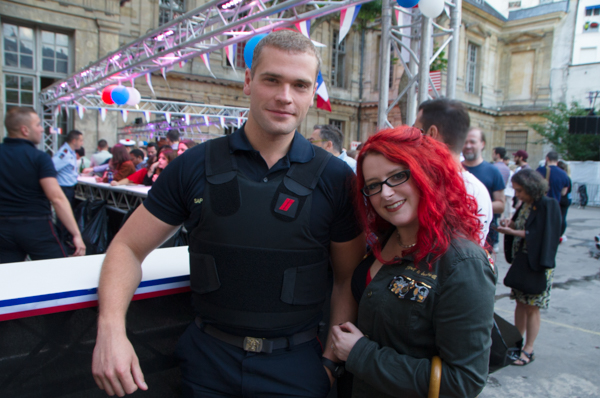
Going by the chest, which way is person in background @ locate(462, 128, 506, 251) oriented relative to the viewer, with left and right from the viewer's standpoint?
facing the viewer and to the left of the viewer

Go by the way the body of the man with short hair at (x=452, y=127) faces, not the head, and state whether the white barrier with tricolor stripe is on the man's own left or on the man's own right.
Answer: on the man's own left

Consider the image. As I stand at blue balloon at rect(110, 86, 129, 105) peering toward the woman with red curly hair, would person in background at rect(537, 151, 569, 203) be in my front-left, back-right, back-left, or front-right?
front-left

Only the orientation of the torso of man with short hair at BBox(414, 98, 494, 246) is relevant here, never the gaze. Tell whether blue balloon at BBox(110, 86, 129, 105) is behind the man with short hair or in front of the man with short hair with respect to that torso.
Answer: in front

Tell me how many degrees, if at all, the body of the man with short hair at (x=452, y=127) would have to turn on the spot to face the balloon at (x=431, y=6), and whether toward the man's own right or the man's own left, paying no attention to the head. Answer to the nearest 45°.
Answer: approximately 45° to the man's own right

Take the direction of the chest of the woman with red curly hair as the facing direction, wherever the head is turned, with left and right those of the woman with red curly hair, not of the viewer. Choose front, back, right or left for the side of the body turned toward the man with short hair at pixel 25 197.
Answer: right

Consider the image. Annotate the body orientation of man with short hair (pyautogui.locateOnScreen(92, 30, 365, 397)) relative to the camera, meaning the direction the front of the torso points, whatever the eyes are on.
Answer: toward the camera

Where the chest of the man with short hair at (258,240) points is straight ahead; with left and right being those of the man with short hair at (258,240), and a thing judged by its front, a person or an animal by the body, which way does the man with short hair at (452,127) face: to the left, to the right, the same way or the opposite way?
the opposite way

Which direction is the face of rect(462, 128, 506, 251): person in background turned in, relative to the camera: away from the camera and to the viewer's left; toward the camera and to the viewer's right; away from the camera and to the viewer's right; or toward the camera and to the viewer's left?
toward the camera and to the viewer's left

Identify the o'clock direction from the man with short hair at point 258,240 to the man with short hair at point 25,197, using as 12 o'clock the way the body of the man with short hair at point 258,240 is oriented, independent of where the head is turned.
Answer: the man with short hair at point 25,197 is roughly at 5 o'clock from the man with short hair at point 258,240.

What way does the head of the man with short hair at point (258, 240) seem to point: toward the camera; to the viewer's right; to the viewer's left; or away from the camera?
toward the camera

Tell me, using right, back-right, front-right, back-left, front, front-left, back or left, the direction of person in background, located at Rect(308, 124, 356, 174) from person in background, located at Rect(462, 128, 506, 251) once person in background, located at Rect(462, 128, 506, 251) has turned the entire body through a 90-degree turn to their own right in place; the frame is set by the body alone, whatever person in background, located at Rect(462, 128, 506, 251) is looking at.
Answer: front-left
